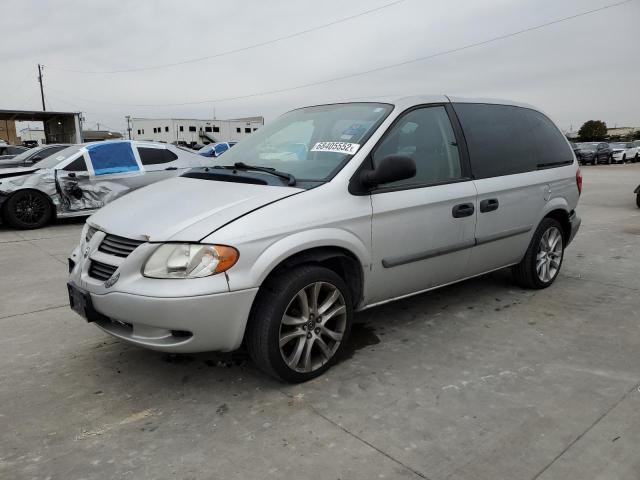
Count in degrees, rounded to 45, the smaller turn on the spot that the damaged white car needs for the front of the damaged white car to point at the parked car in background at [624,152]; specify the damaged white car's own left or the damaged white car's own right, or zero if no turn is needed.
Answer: approximately 135° to the damaged white car's own right

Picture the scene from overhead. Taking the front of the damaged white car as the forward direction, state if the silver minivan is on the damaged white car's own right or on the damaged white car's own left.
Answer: on the damaged white car's own left

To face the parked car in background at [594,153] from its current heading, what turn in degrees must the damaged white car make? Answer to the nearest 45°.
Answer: approximately 135° to its right

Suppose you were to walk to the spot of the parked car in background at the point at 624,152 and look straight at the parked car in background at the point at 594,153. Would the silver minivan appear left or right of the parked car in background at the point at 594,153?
left

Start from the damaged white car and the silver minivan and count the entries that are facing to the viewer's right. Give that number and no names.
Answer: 0

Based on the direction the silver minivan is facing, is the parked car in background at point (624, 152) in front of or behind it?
behind

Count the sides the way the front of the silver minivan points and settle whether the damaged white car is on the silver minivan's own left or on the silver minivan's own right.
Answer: on the silver minivan's own right

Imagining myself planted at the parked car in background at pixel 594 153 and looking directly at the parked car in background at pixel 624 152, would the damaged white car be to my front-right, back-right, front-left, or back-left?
back-right

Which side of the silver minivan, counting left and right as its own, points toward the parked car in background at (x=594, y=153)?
back

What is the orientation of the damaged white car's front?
to the viewer's left

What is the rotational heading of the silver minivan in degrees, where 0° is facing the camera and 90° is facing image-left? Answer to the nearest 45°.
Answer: approximately 45°
